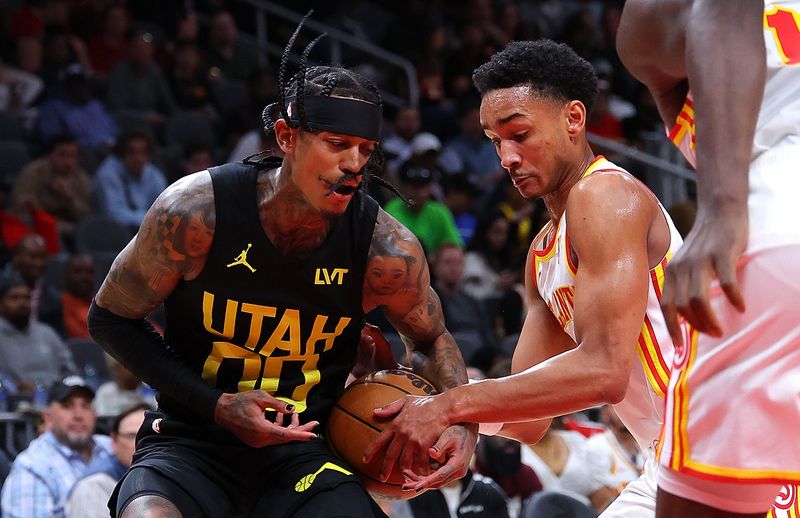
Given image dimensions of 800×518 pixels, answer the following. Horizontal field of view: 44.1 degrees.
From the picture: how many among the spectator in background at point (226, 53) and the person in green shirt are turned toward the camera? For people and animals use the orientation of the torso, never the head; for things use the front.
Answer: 2

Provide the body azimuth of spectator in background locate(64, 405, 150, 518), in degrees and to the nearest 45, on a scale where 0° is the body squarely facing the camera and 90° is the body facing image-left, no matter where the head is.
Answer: approximately 315°

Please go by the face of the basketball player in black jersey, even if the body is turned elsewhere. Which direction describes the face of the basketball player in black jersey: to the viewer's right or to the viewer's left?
to the viewer's right

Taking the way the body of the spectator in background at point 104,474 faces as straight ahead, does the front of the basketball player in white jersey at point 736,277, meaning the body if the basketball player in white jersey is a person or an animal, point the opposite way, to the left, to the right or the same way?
to the right

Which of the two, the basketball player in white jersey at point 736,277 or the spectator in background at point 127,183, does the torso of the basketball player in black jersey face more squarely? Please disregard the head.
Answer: the basketball player in white jersey

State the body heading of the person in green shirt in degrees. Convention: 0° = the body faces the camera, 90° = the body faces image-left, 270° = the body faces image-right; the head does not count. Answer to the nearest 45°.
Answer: approximately 0°

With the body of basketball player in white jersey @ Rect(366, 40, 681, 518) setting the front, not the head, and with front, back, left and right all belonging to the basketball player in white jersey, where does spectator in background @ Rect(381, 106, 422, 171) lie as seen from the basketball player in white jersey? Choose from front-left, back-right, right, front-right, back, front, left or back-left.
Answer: back-right

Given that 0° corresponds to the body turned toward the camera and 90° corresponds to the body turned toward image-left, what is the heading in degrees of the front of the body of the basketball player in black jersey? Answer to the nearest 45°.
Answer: approximately 315°

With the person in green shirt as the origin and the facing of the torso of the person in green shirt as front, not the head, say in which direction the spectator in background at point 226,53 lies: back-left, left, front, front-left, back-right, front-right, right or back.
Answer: back-right
